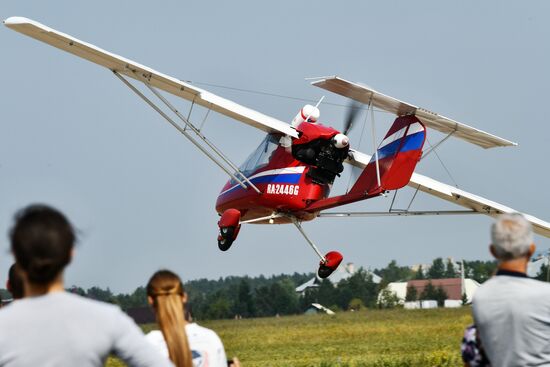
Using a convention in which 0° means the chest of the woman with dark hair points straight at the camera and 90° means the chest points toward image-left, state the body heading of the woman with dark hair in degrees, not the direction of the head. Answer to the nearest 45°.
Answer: approximately 180°

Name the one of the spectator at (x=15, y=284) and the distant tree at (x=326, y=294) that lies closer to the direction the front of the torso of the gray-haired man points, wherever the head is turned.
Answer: the distant tree

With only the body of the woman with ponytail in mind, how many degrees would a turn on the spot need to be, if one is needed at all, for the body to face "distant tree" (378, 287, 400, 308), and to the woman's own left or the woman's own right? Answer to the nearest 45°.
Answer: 0° — they already face it

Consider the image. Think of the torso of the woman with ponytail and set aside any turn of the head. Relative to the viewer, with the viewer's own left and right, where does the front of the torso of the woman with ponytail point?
facing away from the viewer

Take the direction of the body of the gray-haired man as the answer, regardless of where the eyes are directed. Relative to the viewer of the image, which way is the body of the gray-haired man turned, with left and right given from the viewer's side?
facing away from the viewer

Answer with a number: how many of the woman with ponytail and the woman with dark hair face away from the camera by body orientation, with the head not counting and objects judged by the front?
2

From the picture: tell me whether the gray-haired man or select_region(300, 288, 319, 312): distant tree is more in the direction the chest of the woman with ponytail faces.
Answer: the distant tree
